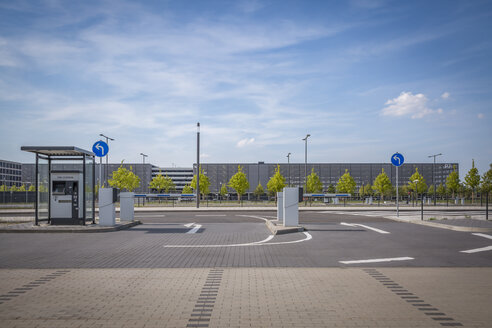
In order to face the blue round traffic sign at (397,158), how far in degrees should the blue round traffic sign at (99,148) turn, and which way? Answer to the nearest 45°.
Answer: approximately 90° to its left

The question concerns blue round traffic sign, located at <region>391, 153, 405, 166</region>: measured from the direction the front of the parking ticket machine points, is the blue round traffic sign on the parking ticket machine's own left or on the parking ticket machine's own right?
on the parking ticket machine's own left

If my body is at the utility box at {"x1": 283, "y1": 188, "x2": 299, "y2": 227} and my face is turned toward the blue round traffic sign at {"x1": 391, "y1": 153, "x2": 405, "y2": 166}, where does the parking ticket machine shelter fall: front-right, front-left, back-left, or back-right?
back-left

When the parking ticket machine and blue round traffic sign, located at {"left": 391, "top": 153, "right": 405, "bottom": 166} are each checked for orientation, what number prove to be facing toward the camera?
2

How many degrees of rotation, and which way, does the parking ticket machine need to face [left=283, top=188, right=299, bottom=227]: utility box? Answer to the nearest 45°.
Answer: approximately 45° to its left

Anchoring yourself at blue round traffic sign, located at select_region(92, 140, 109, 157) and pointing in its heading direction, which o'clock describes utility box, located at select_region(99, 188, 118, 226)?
The utility box is roughly at 12 o'clock from the blue round traffic sign.

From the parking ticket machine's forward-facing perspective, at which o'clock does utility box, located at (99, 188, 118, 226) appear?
The utility box is roughly at 10 o'clock from the parking ticket machine.
